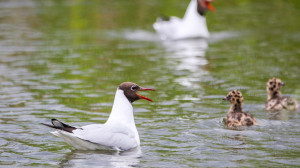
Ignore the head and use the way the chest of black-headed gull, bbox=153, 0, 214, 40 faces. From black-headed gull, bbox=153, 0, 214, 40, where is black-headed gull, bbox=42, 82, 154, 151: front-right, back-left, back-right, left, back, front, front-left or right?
right

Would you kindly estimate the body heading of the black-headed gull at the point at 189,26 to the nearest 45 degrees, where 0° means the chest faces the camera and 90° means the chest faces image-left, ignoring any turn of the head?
approximately 270°

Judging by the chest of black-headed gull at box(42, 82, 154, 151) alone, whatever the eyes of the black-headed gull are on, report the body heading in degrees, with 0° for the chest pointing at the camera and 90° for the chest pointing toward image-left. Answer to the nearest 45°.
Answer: approximately 270°

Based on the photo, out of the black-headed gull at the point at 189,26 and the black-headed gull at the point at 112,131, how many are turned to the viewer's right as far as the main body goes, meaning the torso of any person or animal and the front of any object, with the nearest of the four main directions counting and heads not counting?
2

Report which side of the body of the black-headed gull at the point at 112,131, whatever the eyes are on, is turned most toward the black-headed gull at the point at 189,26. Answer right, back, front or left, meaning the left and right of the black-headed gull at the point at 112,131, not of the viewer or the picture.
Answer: left
